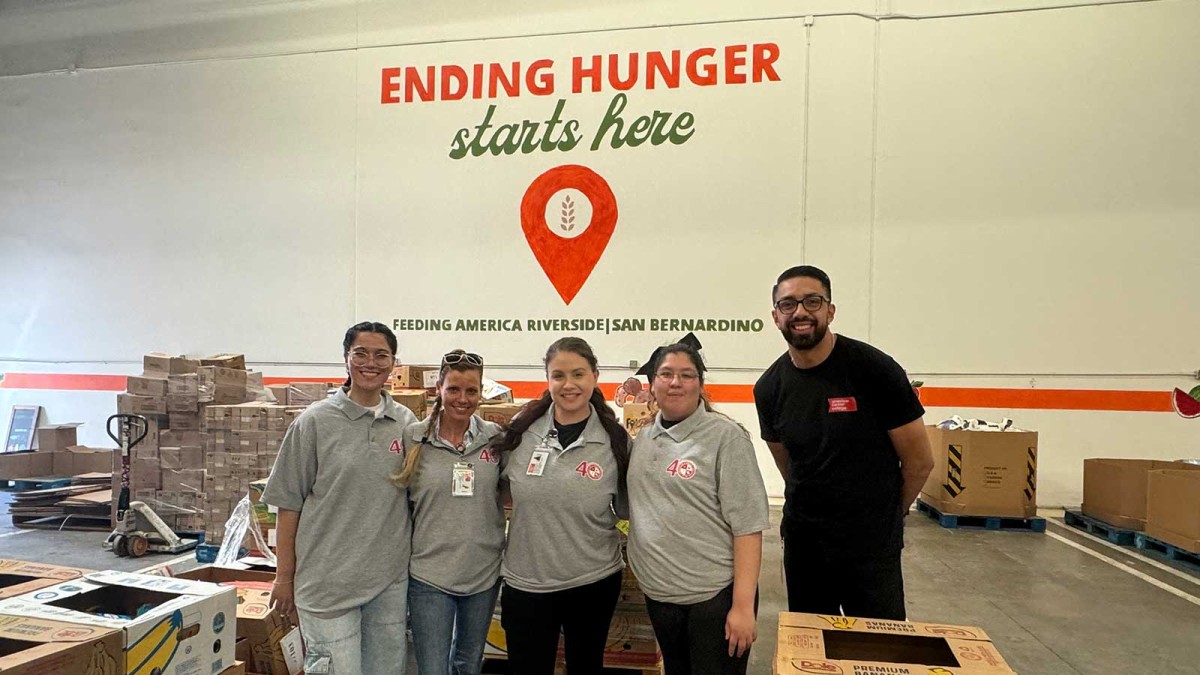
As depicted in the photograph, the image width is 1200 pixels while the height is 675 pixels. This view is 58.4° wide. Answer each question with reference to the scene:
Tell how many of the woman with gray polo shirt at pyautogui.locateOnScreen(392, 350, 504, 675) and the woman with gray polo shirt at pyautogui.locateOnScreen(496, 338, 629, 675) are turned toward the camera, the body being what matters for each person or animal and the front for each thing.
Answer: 2

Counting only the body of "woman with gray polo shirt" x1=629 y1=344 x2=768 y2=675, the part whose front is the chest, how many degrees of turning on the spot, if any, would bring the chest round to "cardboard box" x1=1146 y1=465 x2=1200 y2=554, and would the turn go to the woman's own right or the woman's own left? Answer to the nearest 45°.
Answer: approximately 180°

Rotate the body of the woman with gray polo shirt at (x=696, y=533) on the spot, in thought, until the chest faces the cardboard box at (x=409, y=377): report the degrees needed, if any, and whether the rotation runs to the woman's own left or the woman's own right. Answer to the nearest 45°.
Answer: approximately 90° to the woman's own right

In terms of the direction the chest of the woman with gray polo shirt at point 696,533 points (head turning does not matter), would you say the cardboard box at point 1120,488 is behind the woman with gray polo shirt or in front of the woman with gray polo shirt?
behind

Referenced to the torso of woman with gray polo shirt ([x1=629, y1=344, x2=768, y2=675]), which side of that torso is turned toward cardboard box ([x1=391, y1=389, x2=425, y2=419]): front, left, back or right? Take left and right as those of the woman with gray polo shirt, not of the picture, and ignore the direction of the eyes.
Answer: right

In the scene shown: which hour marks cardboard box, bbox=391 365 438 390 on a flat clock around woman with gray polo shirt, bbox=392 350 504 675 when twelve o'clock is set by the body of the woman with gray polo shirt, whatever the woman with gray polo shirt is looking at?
The cardboard box is roughly at 6 o'clock from the woman with gray polo shirt.

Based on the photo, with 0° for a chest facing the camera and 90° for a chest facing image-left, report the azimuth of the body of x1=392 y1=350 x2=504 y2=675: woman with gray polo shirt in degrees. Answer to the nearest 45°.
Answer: approximately 0°
